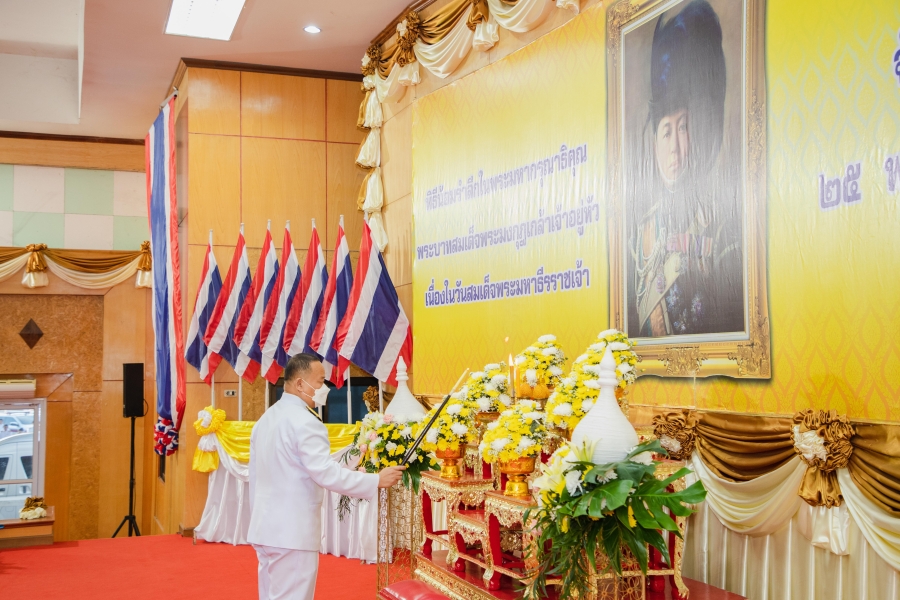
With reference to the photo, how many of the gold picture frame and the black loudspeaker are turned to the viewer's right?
0

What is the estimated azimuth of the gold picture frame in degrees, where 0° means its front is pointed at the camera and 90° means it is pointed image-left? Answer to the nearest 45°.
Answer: approximately 45°

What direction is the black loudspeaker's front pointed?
toward the camera

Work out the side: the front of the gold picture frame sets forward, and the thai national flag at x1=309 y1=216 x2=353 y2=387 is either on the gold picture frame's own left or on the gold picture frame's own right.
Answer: on the gold picture frame's own right

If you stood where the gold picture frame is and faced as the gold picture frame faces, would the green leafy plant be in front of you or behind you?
in front

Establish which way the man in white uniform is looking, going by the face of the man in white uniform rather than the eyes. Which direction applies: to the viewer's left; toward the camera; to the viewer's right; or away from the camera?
to the viewer's right
